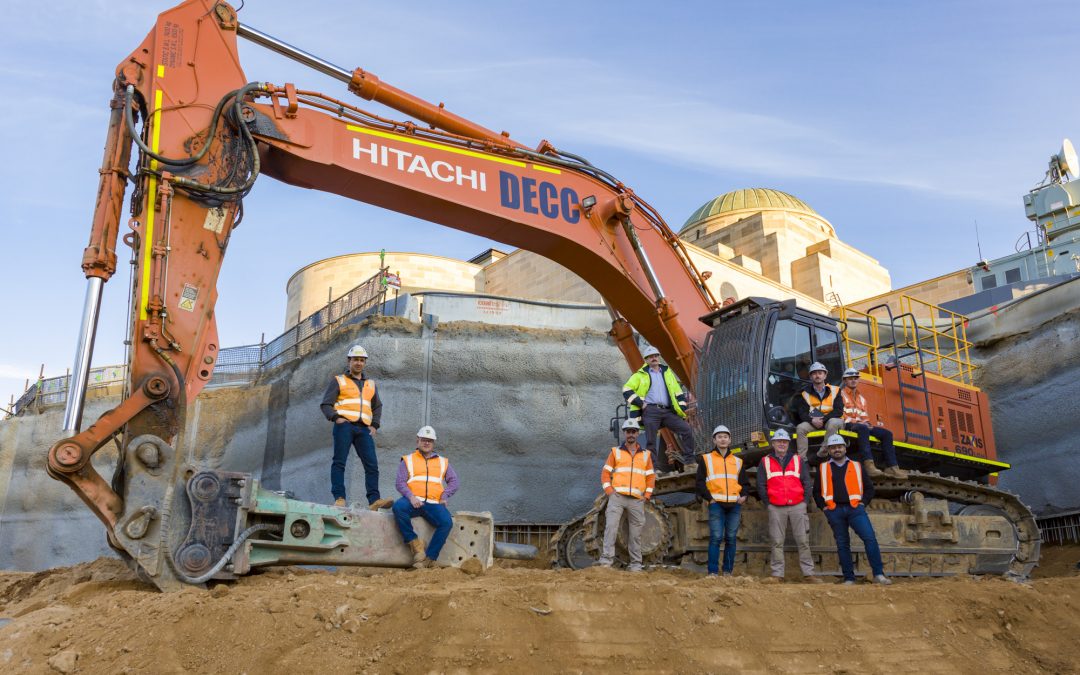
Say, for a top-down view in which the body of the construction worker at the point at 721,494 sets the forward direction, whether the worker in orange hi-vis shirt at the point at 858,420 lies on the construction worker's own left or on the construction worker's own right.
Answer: on the construction worker's own left

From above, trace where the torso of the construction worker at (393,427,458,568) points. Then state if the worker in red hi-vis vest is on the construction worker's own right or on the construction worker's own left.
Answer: on the construction worker's own left

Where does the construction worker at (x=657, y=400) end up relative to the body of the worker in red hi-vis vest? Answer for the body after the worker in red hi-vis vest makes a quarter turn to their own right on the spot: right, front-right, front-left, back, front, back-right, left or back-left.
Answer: front

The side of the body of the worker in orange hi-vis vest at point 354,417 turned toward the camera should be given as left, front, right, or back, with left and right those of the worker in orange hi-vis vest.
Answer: front

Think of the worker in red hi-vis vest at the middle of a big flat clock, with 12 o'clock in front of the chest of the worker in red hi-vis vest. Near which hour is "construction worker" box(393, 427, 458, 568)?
The construction worker is roughly at 2 o'clock from the worker in red hi-vis vest.

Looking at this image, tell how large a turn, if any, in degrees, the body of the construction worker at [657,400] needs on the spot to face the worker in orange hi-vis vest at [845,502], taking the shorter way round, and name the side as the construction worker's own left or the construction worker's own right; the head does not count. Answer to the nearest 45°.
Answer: approximately 90° to the construction worker's own left

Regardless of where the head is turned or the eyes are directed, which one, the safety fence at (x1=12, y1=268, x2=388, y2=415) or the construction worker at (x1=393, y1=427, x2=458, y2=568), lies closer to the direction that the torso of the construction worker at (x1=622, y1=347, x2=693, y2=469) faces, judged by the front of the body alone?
the construction worker

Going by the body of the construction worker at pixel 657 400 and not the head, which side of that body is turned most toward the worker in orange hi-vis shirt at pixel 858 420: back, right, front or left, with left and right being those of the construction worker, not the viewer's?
left

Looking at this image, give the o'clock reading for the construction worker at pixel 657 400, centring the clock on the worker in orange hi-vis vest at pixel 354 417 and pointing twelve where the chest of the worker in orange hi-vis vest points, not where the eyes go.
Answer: The construction worker is roughly at 9 o'clock from the worker in orange hi-vis vest.

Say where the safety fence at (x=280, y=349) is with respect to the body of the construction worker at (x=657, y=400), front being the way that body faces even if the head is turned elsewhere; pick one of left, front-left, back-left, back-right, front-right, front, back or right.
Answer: back-right

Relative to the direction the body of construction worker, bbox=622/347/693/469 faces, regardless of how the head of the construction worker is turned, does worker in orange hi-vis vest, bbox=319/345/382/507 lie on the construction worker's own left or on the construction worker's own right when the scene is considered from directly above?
on the construction worker's own right

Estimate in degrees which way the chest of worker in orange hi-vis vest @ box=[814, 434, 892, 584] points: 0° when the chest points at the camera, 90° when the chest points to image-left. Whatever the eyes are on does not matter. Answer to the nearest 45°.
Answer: approximately 0°

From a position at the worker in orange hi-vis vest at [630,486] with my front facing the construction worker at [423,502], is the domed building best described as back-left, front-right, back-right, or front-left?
back-right

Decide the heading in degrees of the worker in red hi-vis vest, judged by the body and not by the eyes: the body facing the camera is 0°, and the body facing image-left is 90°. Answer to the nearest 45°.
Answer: approximately 0°

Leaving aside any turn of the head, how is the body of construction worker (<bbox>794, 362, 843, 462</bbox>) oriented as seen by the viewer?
toward the camera
